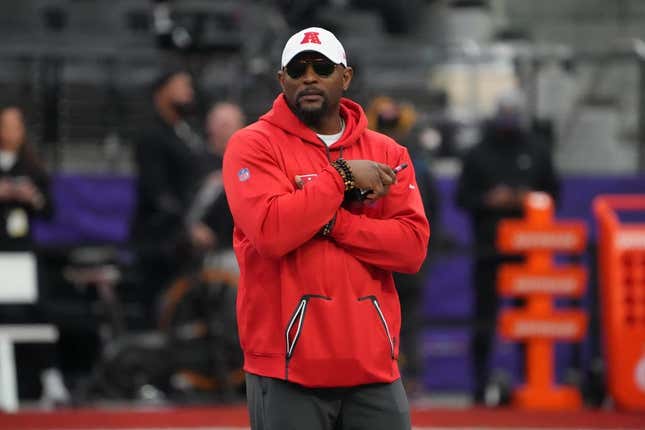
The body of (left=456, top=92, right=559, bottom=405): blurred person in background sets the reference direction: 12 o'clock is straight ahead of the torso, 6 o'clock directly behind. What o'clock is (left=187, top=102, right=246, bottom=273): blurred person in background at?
(left=187, top=102, right=246, bottom=273): blurred person in background is roughly at 2 o'clock from (left=456, top=92, right=559, bottom=405): blurred person in background.

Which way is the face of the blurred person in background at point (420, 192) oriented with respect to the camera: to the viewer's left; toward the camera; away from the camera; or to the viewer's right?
toward the camera

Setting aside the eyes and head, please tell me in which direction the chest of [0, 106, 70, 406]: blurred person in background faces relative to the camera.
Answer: toward the camera

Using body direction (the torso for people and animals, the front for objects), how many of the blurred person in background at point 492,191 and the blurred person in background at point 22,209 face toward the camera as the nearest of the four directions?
2

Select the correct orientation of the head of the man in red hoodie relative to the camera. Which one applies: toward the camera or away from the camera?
toward the camera

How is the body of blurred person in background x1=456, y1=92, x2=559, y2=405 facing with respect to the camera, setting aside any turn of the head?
toward the camera
